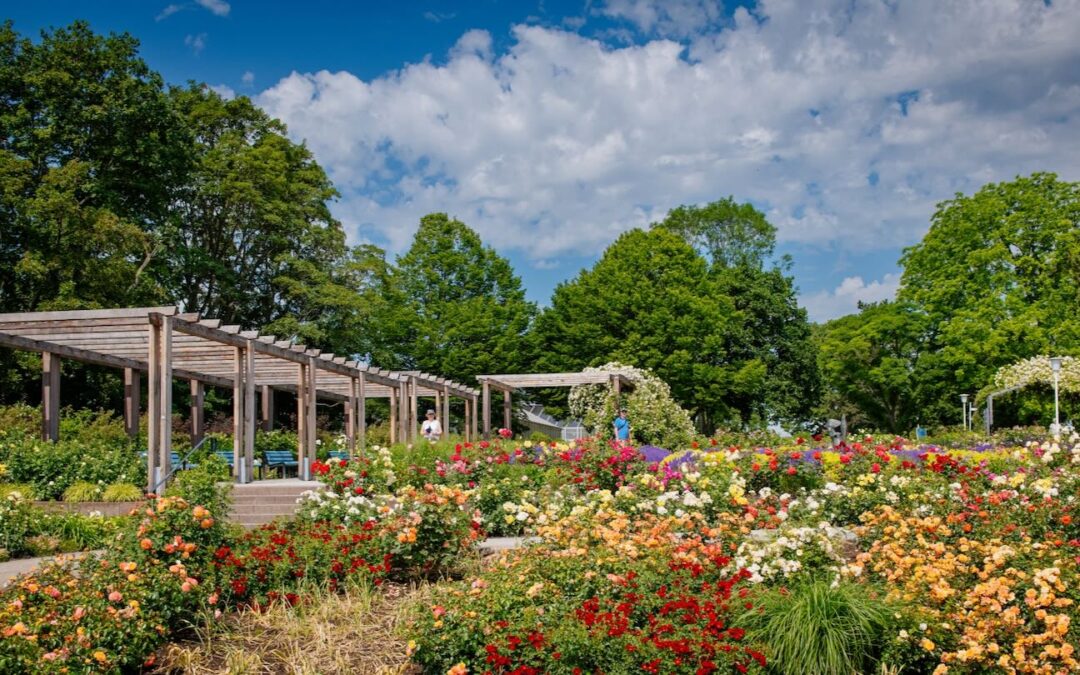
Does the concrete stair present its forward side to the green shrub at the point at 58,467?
no

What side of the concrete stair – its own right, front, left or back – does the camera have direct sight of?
front

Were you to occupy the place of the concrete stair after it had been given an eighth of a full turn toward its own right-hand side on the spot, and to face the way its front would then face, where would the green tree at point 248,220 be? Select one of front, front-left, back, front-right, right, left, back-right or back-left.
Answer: back-right

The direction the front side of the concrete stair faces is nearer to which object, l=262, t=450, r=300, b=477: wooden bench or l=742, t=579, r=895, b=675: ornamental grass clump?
the ornamental grass clump

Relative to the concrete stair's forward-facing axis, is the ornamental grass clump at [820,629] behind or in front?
in front

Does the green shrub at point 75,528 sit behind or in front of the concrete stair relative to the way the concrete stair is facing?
in front
